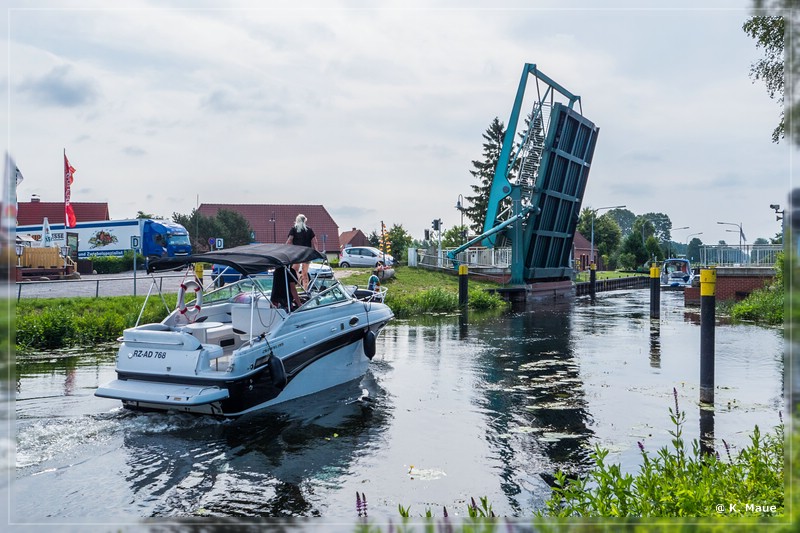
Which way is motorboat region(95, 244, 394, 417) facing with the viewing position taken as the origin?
facing away from the viewer and to the right of the viewer

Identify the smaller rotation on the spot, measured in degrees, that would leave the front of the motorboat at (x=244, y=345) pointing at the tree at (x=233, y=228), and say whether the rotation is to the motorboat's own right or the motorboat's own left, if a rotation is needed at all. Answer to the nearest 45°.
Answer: approximately 45° to the motorboat's own left

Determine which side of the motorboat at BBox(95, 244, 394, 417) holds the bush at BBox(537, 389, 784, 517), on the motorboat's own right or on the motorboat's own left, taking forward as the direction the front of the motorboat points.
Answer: on the motorboat's own right

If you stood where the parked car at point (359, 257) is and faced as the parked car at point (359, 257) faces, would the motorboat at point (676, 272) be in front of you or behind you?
in front

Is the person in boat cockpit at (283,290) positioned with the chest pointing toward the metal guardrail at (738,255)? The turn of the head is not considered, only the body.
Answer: yes

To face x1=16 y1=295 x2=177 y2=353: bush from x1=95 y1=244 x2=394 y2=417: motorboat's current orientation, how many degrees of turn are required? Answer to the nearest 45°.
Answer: approximately 90° to its left

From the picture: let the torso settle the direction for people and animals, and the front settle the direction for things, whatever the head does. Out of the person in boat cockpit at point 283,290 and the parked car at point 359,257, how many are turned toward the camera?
0

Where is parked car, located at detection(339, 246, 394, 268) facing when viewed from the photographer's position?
facing to the right of the viewer

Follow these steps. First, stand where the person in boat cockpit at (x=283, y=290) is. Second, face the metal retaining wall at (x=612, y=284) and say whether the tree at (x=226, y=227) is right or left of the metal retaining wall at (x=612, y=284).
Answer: left

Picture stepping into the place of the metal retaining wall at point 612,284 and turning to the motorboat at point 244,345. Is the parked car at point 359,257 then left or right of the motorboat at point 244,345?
right

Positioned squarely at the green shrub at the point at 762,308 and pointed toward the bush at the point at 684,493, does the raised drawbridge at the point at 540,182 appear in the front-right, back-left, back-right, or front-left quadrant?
back-right

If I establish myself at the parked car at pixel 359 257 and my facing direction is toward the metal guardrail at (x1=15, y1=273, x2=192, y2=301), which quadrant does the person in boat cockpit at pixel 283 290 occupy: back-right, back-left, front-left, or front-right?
front-left

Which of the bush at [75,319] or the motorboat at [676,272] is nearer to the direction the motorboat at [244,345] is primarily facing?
the motorboat

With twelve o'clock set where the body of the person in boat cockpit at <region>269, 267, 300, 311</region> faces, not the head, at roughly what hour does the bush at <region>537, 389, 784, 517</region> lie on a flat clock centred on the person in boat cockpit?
The bush is roughly at 4 o'clock from the person in boat cockpit.

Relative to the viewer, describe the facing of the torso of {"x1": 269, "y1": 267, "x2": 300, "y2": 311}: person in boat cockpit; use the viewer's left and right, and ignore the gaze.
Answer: facing away from the viewer and to the right of the viewer

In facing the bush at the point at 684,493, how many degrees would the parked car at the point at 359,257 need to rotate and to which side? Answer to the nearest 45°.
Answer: approximately 90° to its right

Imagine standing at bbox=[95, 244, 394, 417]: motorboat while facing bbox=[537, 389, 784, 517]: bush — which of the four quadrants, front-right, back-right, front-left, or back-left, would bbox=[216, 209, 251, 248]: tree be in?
back-left
